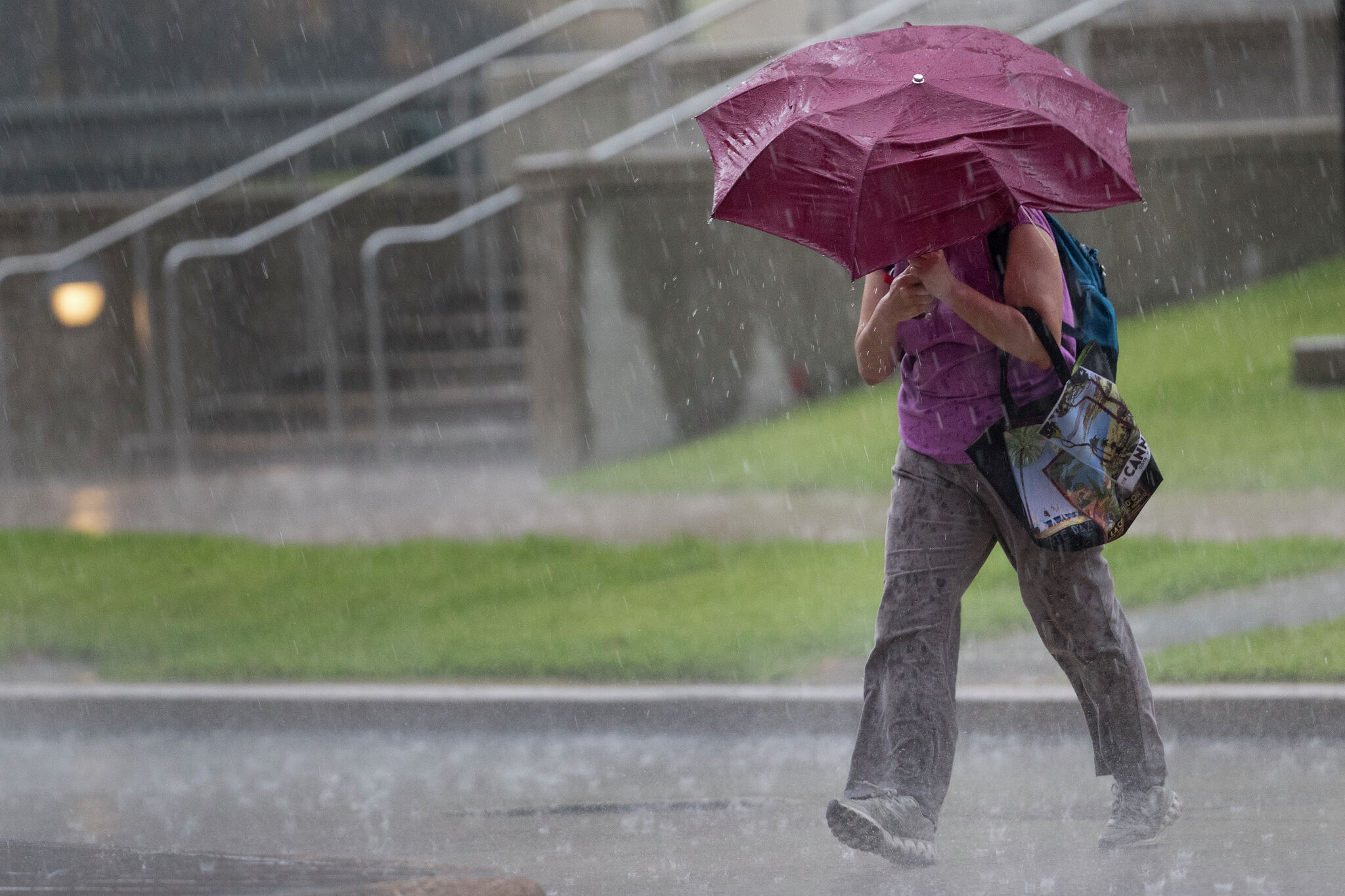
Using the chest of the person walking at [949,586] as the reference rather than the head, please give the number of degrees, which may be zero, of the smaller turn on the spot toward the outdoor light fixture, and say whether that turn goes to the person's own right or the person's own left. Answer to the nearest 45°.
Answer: approximately 90° to the person's own right

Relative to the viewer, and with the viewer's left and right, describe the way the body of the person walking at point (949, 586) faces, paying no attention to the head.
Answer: facing the viewer and to the left of the viewer

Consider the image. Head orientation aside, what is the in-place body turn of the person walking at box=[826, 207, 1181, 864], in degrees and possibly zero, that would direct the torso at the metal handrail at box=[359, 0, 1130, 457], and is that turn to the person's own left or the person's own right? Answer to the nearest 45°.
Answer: approximately 135° to the person's own right

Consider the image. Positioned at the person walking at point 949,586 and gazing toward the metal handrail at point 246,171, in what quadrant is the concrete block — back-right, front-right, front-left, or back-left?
front-right

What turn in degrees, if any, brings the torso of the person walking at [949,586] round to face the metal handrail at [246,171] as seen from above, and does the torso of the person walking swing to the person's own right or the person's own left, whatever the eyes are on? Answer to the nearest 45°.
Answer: approximately 90° to the person's own right

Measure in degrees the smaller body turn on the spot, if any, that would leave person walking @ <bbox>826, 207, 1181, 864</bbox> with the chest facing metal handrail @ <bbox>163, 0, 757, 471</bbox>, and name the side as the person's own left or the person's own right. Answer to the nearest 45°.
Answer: approximately 90° to the person's own right

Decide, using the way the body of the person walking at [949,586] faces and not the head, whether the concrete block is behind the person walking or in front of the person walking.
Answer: behind
